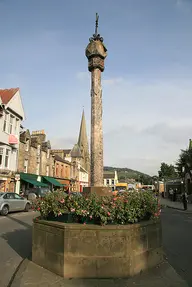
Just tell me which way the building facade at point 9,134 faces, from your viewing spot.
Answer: facing the viewer and to the right of the viewer

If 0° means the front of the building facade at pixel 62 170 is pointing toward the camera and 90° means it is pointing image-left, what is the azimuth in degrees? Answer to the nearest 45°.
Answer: approximately 315°

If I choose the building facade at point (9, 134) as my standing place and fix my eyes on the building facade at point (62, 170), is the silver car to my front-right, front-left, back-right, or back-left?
back-right

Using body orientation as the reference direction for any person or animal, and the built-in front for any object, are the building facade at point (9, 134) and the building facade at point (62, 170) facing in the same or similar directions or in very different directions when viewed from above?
same or similar directions

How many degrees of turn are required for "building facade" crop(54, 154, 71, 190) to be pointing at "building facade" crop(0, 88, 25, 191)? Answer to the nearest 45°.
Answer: approximately 45° to its right

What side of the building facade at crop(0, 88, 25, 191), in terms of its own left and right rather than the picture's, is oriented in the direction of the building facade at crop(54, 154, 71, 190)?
left

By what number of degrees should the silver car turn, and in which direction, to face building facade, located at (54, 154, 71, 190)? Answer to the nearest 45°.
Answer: approximately 45° to its left

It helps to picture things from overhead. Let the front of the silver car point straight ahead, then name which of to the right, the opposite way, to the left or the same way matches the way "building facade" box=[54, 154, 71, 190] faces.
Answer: to the right

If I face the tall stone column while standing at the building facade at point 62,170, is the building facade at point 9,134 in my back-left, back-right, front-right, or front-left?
front-right

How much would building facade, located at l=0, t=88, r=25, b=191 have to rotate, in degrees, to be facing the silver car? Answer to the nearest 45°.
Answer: approximately 45° to its right

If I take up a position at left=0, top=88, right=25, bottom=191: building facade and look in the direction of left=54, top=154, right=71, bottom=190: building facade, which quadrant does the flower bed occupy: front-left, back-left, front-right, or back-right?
back-right

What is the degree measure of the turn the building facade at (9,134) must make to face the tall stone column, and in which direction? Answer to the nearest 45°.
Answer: approximately 45° to its right
